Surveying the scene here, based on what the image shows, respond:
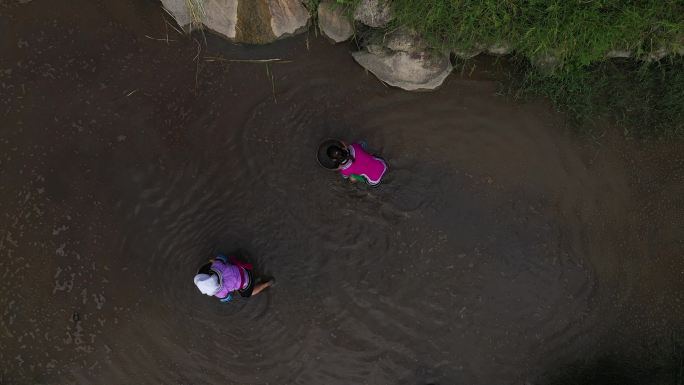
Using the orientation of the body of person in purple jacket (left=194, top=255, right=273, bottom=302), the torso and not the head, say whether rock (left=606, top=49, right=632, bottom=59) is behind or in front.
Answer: behind

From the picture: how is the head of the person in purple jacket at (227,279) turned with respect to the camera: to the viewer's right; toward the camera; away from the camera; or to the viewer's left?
to the viewer's left

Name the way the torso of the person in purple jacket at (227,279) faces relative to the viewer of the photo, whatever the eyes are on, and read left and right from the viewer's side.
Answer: facing to the left of the viewer
